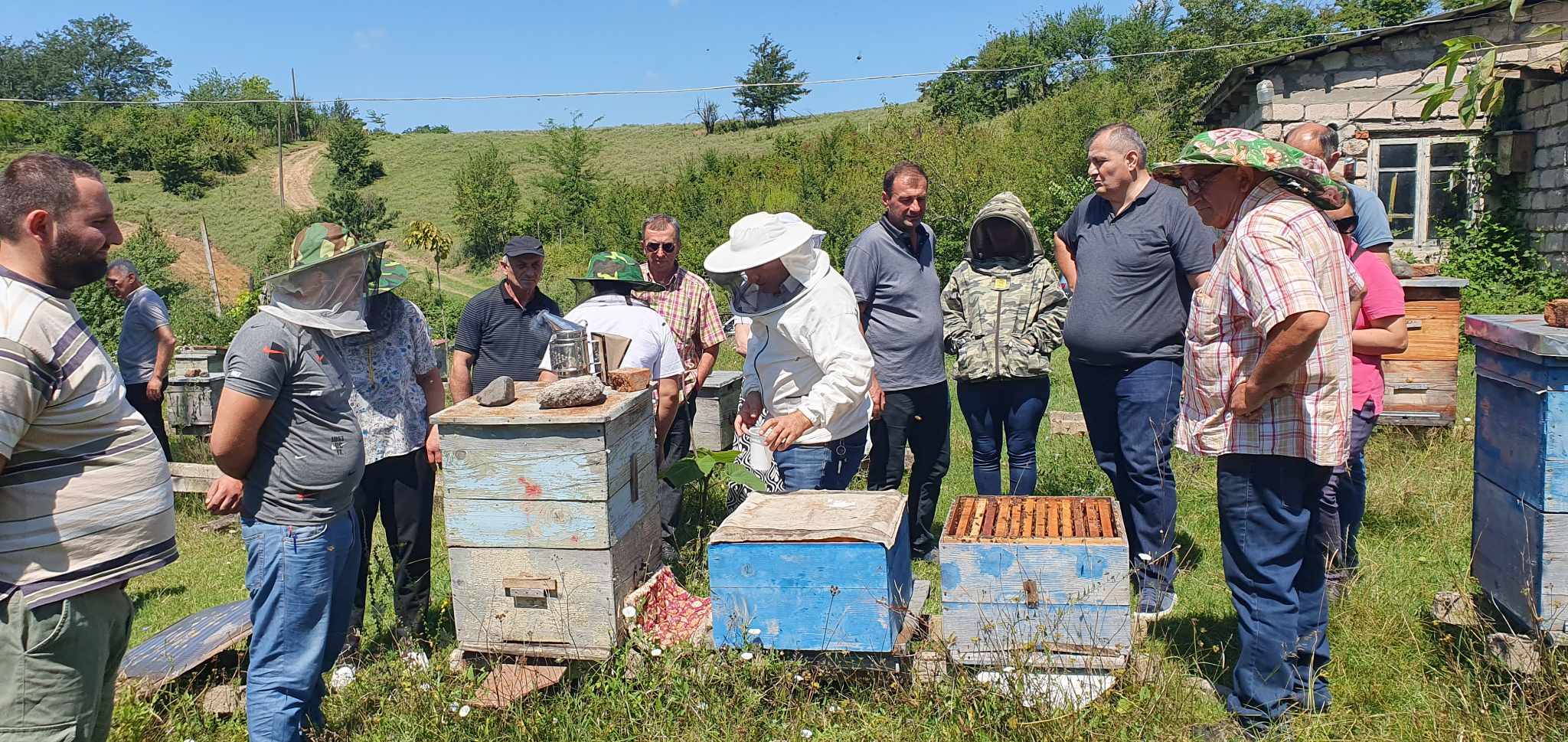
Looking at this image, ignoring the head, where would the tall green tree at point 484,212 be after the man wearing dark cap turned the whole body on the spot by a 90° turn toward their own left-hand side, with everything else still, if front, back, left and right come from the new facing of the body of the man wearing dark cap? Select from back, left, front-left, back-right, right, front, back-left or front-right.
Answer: front-left

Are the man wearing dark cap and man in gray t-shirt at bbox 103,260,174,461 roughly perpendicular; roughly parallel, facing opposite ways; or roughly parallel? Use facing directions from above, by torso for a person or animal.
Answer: roughly perpendicular

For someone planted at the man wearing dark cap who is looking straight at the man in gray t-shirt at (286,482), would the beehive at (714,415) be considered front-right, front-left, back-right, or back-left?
back-left

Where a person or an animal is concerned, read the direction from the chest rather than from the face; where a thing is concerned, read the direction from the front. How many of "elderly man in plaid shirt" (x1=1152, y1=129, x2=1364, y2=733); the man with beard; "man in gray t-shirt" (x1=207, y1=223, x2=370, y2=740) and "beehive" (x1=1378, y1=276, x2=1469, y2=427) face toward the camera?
1

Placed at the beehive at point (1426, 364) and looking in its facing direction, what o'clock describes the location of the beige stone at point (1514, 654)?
The beige stone is roughly at 12 o'clock from the beehive.

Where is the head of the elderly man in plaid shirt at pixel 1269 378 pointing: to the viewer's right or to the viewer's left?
to the viewer's left

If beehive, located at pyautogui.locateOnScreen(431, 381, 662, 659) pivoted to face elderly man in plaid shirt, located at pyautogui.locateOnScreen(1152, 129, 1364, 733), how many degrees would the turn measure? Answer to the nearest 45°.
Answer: approximately 45° to its left

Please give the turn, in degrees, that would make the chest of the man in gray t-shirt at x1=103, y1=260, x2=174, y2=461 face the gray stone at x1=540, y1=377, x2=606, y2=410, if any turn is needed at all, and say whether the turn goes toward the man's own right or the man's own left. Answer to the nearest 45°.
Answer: approximately 45° to the man's own left

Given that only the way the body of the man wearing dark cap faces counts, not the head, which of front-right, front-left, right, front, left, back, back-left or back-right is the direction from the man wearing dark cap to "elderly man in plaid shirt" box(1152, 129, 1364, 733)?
front

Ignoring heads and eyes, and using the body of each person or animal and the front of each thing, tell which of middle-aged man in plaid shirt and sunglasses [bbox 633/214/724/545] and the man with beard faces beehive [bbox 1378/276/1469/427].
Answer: the man with beard

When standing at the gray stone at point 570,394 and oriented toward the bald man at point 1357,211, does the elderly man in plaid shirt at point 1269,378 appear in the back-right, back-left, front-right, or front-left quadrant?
front-right

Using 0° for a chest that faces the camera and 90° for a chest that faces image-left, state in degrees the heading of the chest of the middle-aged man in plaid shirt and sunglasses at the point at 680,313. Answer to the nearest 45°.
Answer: approximately 0°

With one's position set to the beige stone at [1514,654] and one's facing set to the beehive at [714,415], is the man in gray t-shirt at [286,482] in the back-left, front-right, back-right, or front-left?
front-left

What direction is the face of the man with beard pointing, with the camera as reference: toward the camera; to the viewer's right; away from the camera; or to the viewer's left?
to the viewer's right

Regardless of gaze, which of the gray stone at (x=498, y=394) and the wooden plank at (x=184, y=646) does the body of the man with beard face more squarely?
the gray stone
